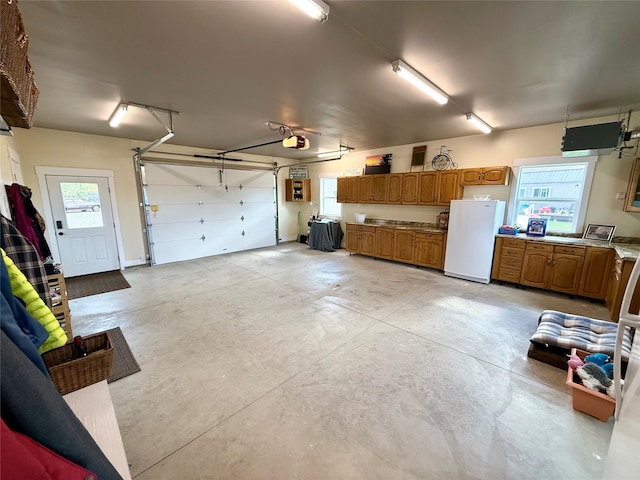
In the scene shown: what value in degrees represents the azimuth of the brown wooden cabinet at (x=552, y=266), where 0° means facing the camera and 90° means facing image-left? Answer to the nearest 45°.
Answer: approximately 0°

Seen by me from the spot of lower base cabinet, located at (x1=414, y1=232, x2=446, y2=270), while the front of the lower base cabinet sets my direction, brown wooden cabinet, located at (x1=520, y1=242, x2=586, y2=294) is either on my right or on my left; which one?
on my left

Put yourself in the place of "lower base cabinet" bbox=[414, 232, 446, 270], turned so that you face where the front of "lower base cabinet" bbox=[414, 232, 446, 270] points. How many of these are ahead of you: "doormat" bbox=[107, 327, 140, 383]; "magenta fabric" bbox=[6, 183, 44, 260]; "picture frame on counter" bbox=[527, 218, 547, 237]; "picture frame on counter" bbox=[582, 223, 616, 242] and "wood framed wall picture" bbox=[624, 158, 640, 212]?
2

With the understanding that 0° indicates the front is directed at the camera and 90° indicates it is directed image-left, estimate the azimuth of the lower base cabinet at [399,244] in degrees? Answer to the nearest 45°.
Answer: approximately 45°

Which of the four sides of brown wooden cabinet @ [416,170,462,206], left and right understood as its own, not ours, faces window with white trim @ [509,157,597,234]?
left

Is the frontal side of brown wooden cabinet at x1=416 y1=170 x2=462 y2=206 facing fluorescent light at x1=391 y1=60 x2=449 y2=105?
yes

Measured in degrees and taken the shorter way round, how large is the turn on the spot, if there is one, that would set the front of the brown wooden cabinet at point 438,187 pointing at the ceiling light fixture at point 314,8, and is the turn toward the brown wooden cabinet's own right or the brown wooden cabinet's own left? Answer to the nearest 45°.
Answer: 0° — it already faces it
